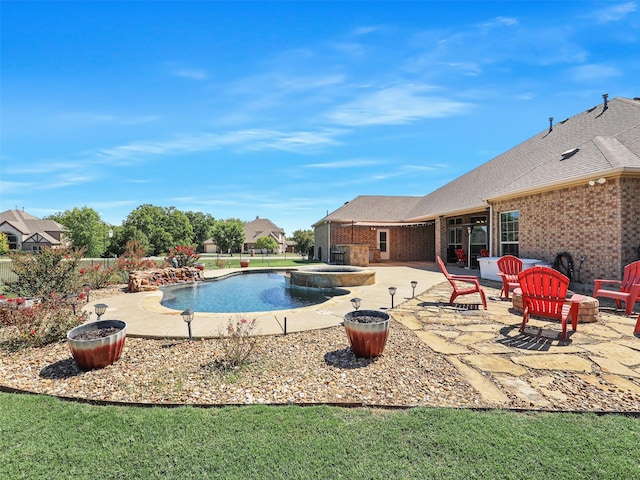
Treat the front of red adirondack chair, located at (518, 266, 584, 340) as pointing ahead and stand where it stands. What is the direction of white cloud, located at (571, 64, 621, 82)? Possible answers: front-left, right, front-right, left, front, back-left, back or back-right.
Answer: front-left

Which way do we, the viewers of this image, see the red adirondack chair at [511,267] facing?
facing the viewer and to the right of the viewer

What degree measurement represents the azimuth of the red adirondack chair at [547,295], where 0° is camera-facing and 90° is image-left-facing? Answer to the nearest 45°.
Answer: approximately 225°

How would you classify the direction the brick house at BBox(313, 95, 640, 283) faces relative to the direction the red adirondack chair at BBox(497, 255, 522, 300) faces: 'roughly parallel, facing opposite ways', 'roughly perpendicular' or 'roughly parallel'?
roughly perpendicular

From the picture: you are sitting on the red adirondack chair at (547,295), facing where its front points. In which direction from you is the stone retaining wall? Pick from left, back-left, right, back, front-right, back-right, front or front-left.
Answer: back-left

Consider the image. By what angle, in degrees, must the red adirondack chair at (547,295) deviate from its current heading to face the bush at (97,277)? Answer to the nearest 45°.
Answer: approximately 135° to its left

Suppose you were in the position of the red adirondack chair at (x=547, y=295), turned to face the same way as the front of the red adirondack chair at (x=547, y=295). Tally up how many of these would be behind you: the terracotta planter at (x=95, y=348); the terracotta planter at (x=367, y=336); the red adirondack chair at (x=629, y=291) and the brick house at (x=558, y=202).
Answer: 2
